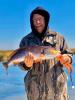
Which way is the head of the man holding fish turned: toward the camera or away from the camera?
toward the camera

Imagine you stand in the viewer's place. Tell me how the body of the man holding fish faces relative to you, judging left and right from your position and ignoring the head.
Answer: facing the viewer
